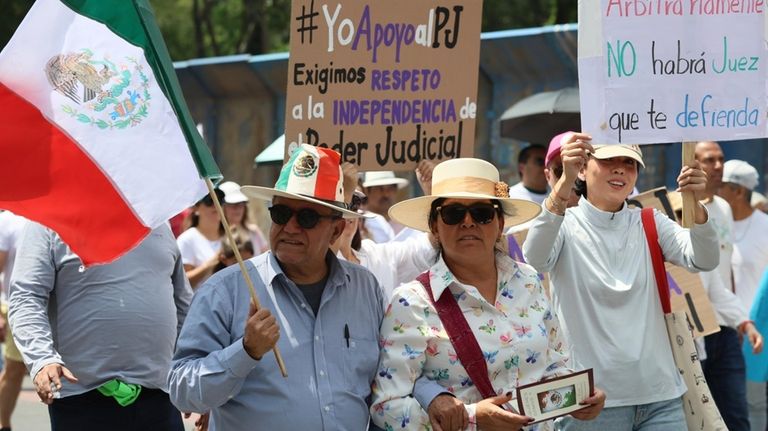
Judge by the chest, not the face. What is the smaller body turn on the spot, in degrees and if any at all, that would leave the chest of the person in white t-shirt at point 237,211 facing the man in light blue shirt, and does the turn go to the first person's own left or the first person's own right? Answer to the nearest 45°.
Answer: approximately 45° to the first person's own left

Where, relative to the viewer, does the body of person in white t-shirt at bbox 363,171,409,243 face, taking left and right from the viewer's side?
facing the viewer and to the right of the viewer

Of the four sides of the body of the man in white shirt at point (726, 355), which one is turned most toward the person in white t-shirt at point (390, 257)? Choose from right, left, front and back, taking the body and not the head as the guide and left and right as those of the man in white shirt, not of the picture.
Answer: right

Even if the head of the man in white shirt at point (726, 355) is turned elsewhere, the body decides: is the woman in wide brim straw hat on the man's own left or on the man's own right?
on the man's own right

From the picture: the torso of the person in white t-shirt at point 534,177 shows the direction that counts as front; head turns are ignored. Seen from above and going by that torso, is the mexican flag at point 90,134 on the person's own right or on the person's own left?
on the person's own right

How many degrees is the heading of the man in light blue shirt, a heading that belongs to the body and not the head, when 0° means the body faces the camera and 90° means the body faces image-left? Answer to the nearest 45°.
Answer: approximately 0°

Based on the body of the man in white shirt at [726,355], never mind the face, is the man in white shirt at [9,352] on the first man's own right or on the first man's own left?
on the first man's own right

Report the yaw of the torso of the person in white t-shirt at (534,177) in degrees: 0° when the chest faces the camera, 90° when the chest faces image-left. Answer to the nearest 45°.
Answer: approximately 315°

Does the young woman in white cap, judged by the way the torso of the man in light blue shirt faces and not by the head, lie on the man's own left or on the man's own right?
on the man's own left

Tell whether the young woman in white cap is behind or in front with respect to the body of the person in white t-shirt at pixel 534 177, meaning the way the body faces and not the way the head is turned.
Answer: in front

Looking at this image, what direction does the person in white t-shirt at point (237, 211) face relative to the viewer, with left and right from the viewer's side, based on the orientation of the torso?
facing the viewer and to the left of the viewer

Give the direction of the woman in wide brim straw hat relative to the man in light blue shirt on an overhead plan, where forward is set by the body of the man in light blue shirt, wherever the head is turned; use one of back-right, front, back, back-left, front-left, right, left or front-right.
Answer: left

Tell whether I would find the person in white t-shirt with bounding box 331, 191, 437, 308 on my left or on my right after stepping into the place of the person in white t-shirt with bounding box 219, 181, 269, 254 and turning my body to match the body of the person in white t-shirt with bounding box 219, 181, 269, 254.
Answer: on my left
